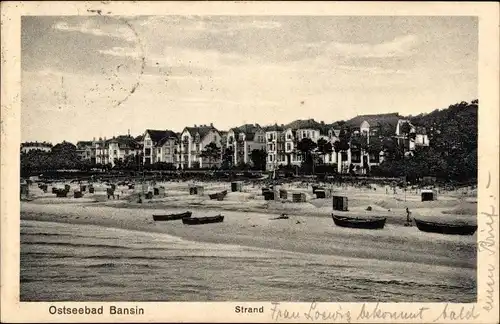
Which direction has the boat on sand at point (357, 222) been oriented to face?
to the viewer's left

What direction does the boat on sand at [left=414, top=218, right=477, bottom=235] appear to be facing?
to the viewer's left
